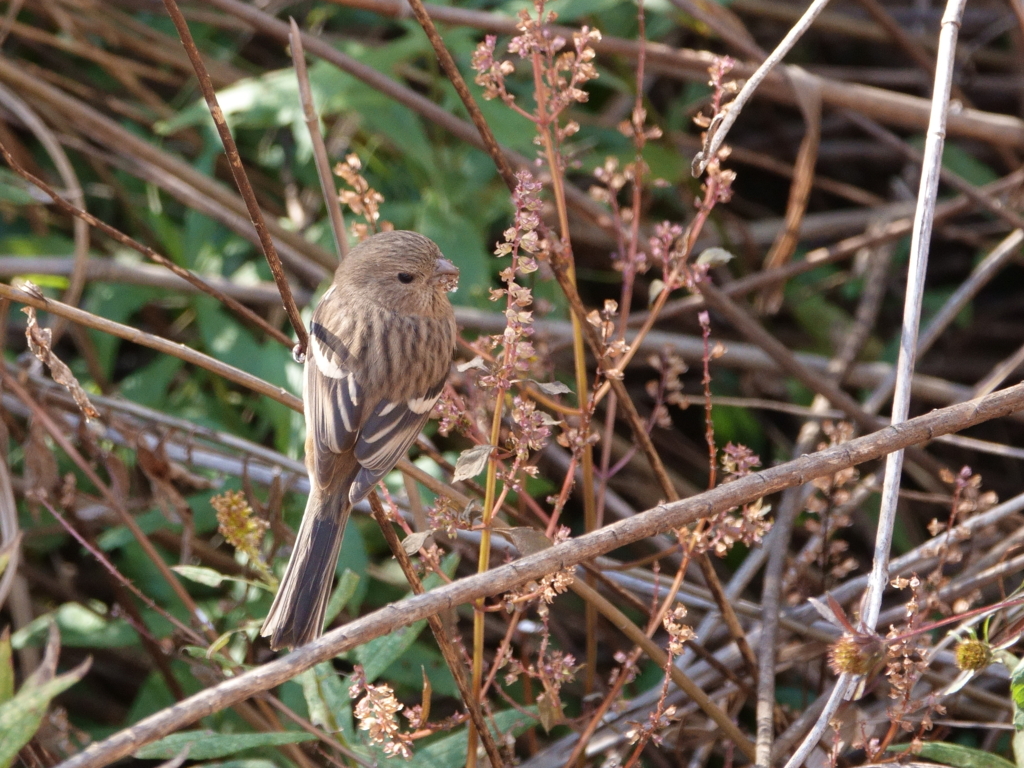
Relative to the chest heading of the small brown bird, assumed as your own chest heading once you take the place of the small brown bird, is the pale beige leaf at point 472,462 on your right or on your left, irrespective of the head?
on your right

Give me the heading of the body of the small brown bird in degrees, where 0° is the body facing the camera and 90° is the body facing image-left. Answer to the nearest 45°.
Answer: approximately 225°

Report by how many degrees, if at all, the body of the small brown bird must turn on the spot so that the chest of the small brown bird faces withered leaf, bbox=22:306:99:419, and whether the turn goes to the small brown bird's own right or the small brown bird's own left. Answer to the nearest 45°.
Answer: approximately 180°

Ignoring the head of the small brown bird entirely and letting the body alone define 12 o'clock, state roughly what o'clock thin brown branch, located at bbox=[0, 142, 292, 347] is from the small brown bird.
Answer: The thin brown branch is roughly at 8 o'clock from the small brown bird.

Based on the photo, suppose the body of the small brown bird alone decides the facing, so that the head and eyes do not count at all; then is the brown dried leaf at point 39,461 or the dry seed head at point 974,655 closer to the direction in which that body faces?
the dry seed head

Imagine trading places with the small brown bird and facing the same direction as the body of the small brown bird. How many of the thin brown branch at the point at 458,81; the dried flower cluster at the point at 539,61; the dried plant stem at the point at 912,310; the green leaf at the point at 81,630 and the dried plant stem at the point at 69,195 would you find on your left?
2

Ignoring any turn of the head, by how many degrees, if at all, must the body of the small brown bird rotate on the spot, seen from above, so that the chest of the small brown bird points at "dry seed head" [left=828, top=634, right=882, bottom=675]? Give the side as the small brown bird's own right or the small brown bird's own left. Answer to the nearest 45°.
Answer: approximately 90° to the small brown bird's own right
